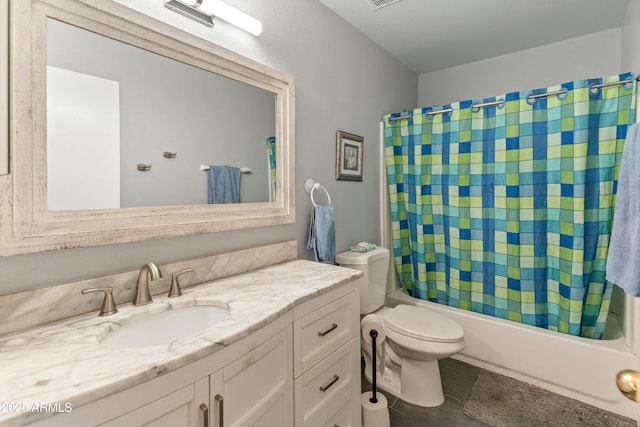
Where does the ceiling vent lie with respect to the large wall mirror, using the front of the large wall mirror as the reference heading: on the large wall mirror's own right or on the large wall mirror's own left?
on the large wall mirror's own left

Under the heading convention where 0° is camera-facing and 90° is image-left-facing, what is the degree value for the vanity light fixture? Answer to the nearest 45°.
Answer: approximately 315°

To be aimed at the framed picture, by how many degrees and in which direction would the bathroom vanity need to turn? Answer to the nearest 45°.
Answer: approximately 90° to its left

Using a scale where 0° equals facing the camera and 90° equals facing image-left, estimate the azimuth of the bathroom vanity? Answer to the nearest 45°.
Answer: approximately 315°

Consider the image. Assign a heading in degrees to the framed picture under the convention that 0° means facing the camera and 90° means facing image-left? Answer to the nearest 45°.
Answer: approximately 315°

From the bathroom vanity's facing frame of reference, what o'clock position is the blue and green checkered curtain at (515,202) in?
The blue and green checkered curtain is roughly at 10 o'clock from the bathroom vanity.
